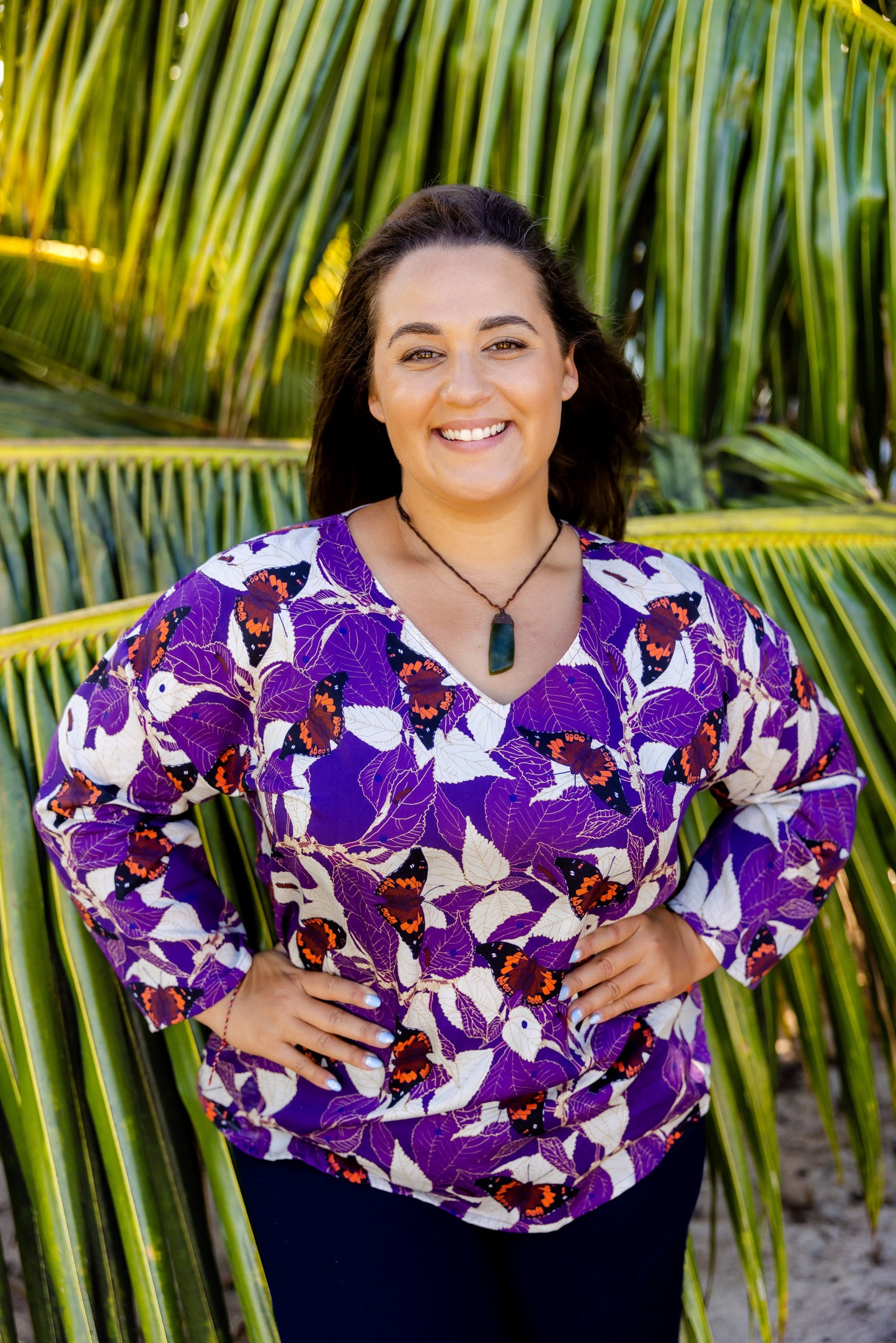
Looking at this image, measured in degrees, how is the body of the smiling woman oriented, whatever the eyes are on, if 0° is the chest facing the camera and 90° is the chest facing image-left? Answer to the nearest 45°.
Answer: approximately 0°

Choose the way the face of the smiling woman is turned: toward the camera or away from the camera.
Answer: toward the camera
